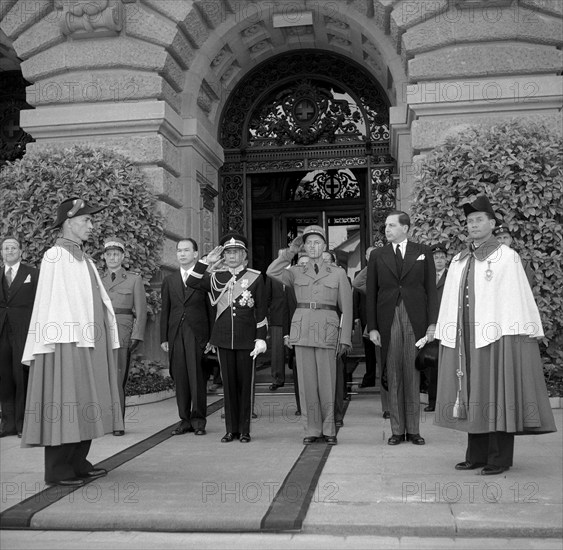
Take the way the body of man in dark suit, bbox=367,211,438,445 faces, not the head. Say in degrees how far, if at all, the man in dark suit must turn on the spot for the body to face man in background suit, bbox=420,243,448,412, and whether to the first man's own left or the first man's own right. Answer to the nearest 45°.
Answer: approximately 180°

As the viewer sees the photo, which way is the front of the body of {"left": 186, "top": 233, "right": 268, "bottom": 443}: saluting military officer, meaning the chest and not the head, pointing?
toward the camera

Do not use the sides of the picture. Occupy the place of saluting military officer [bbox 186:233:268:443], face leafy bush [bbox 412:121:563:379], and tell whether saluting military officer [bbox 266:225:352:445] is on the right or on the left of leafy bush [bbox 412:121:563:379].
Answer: right

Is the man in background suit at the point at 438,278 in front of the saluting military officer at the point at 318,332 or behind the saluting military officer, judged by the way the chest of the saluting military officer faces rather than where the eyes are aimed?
behind

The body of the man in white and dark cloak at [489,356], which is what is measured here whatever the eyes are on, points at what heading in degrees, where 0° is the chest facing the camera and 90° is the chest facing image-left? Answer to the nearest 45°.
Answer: approximately 45°

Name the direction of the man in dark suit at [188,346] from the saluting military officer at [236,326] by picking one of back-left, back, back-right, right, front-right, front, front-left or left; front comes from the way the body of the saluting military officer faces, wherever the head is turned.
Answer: back-right

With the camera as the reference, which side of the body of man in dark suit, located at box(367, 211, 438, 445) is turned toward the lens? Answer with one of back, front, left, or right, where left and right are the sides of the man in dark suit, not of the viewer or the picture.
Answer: front

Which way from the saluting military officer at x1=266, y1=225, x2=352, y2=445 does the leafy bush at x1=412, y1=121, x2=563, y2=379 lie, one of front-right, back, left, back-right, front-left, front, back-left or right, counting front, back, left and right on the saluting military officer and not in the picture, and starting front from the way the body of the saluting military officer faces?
back-left

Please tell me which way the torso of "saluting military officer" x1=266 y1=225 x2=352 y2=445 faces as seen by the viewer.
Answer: toward the camera

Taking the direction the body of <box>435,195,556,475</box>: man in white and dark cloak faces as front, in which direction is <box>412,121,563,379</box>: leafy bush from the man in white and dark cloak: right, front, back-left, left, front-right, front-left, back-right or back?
back-right

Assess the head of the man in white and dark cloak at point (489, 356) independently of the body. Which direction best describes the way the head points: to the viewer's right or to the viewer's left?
to the viewer's left

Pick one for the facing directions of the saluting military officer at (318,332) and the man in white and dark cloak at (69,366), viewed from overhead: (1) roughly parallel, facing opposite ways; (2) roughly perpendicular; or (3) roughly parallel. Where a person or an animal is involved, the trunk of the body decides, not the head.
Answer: roughly perpendicular

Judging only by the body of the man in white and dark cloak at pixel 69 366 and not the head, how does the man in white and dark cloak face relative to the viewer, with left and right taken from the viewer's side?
facing to the right of the viewer
